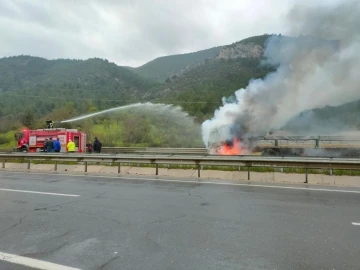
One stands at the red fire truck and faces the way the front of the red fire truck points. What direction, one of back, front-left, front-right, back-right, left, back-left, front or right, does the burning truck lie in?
back-left

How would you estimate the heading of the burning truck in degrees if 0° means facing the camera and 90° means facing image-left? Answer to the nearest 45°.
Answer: approximately 90°

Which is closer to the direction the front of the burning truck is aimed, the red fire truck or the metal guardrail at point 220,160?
the red fire truck

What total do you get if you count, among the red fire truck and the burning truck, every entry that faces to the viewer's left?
2

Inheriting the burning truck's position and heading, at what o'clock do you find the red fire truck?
The red fire truck is roughly at 12 o'clock from the burning truck.

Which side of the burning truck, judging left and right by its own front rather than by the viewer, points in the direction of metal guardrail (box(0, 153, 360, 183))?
left

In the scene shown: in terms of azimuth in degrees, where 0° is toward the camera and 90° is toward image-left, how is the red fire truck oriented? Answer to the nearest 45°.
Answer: approximately 90°
